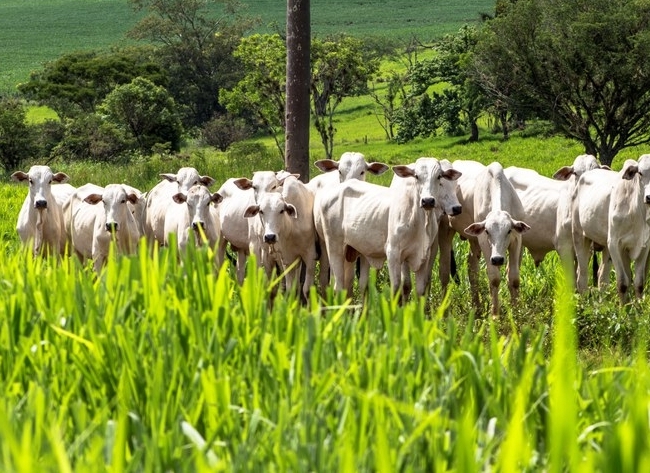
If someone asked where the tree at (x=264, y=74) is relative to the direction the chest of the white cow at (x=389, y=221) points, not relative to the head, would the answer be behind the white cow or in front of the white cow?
behind

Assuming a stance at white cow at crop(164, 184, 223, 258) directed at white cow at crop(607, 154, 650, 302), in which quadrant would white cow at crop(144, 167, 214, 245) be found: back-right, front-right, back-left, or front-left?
back-left

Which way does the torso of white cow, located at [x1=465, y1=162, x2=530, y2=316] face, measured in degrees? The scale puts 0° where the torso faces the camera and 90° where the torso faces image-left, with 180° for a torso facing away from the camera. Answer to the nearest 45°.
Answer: approximately 0°

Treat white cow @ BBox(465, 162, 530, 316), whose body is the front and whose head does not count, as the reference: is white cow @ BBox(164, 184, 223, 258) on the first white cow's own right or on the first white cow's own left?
on the first white cow's own right

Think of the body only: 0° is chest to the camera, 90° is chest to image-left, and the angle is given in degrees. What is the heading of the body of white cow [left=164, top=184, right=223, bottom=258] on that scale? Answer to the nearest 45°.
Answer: approximately 315°

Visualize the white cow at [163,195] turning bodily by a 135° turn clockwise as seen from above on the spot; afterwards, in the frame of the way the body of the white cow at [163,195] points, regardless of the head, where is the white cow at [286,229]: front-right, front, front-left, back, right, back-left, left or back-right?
back-left

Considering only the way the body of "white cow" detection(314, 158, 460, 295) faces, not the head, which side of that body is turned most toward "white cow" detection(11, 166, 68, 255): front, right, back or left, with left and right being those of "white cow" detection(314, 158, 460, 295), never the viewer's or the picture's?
back

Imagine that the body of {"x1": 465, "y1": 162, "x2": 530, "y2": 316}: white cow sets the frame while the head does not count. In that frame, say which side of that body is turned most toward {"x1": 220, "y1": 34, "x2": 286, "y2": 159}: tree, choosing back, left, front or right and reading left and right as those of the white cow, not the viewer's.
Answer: back

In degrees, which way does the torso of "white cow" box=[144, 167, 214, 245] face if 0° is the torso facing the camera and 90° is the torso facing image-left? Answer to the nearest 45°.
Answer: approximately 315°
